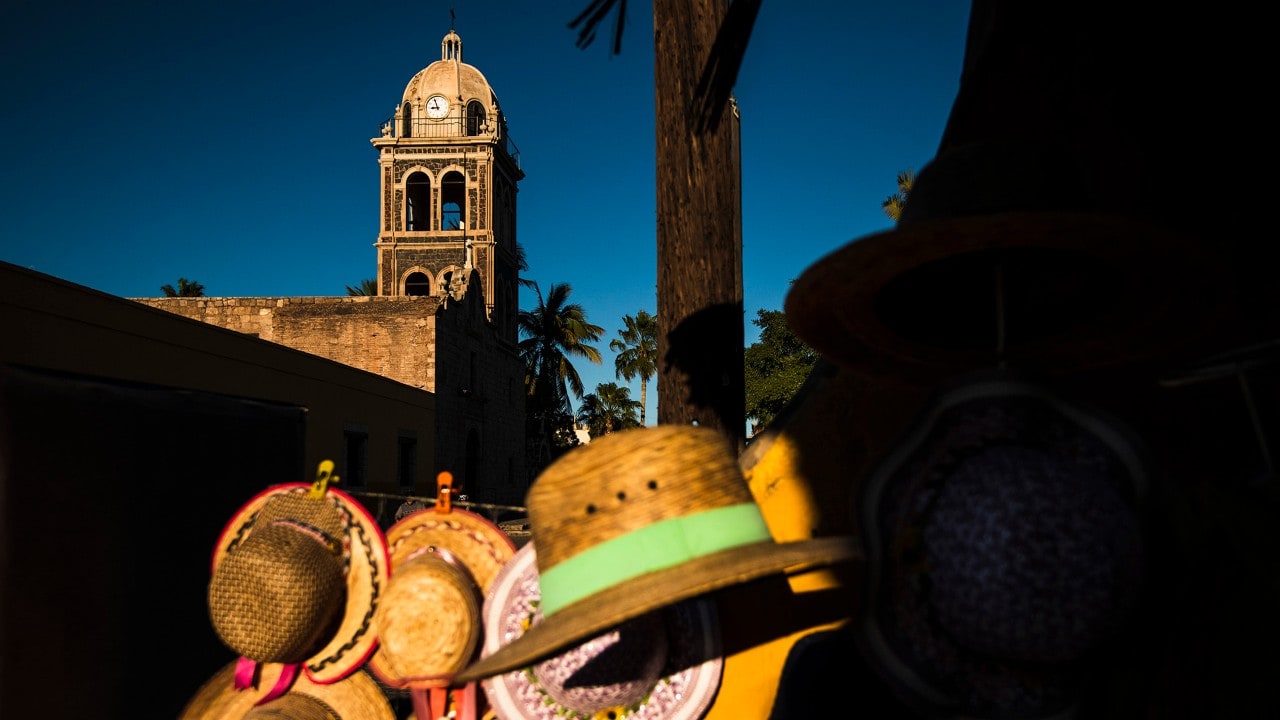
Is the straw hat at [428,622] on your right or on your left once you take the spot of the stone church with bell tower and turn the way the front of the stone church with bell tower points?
on your right

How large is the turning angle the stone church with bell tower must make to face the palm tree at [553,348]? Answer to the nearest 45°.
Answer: approximately 45° to its left

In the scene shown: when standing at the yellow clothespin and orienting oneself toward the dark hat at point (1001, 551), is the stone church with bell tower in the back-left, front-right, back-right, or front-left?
back-left
